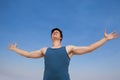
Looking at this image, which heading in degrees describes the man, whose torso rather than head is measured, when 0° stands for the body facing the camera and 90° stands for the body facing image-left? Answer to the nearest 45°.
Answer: approximately 0°
